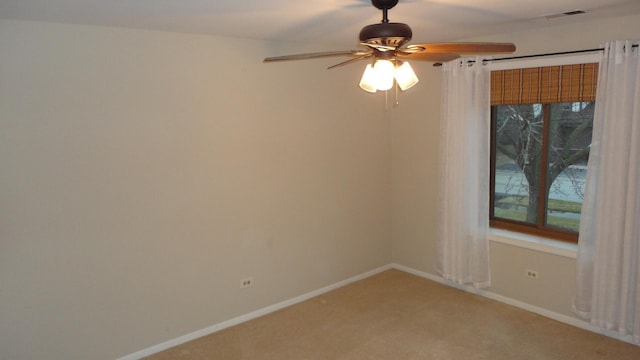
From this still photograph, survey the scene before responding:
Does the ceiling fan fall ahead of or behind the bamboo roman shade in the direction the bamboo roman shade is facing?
ahead

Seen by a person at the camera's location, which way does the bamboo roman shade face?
facing the viewer and to the left of the viewer
